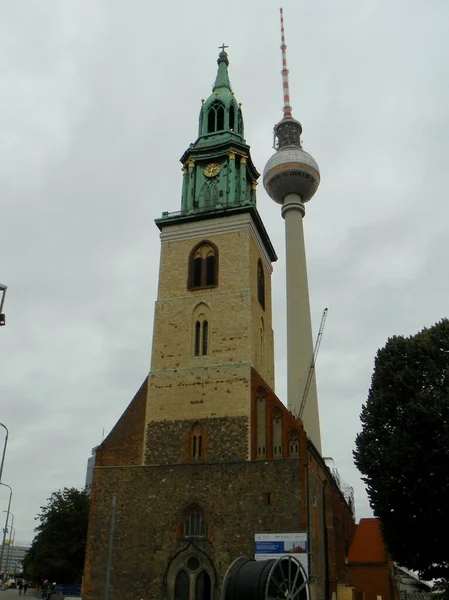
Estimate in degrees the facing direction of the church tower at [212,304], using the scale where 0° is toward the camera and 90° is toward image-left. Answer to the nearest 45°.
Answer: approximately 0°

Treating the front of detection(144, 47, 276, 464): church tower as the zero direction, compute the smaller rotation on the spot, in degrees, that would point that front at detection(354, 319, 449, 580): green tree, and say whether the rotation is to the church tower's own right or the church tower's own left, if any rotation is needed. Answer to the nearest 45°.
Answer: approximately 45° to the church tower's own left

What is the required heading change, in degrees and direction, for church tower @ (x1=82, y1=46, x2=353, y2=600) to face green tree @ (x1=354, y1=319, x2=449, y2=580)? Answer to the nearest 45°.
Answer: approximately 45° to its left

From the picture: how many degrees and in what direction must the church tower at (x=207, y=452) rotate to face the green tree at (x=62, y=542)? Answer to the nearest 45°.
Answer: approximately 135° to its right

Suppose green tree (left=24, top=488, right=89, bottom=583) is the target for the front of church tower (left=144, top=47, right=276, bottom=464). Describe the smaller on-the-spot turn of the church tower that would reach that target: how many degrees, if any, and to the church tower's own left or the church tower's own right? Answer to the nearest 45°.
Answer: approximately 135° to the church tower's own right

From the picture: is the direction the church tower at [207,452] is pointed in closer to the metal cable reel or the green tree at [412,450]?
the metal cable reel

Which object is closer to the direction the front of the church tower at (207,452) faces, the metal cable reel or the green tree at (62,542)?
the metal cable reel
